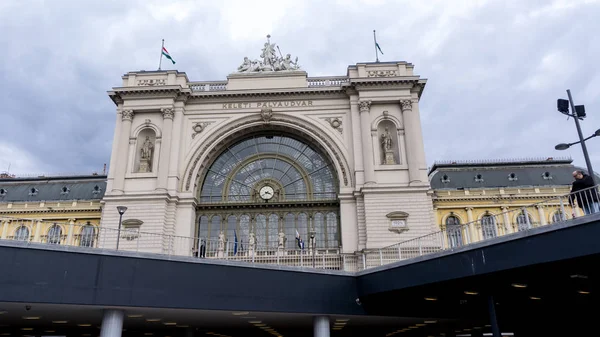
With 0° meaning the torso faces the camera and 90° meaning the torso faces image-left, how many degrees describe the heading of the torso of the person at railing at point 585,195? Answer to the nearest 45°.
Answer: approximately 45°

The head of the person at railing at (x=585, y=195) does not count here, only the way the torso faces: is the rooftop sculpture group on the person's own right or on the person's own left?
on the person's own right
